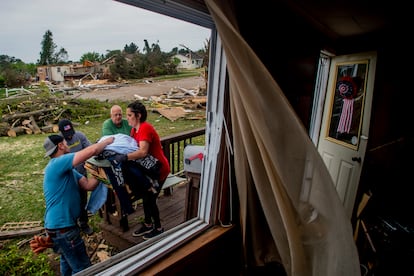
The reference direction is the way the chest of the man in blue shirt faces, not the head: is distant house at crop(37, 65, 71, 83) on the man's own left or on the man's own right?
on the man's own left

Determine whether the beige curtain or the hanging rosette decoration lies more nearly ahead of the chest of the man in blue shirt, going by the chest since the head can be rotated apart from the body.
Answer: the hanging rosette decoration

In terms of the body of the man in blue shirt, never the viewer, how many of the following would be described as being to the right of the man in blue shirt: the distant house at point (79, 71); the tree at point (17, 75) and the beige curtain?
1

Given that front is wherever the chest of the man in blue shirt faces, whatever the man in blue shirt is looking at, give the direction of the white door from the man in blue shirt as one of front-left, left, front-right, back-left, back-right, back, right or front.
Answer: front-right

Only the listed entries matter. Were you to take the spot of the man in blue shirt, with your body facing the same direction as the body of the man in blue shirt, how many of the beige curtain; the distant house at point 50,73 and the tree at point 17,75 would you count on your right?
1

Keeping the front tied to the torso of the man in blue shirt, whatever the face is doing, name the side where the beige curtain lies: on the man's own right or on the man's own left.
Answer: on the man's own right

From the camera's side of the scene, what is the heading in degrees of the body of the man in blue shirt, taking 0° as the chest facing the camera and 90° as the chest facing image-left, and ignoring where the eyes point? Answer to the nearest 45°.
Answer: approximately 225°

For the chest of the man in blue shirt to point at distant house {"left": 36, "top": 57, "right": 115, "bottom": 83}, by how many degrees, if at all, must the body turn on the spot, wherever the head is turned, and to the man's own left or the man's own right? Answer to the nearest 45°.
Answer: approximately 45° to the man's own left
